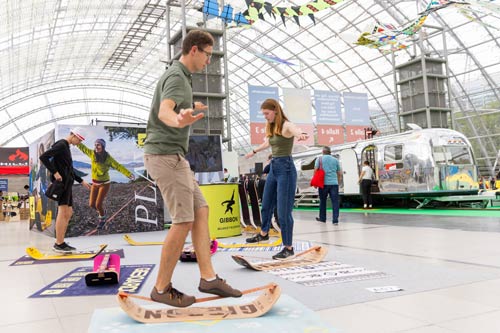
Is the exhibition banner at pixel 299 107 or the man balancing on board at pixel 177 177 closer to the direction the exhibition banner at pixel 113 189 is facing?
the man balancing on board

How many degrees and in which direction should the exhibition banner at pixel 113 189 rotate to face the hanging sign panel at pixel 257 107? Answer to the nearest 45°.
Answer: approximately 135° to its left

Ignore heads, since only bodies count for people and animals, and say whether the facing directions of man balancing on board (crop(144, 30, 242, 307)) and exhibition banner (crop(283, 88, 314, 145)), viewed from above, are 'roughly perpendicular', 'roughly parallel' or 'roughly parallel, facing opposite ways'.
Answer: roughly perpendicular

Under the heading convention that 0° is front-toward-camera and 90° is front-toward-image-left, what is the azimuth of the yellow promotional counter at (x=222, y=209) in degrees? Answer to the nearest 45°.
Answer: approximately 0°

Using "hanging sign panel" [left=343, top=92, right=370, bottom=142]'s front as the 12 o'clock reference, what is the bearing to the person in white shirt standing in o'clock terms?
The person in white shirt standing is roughly at 12 o'clock from the hanging sign panel.

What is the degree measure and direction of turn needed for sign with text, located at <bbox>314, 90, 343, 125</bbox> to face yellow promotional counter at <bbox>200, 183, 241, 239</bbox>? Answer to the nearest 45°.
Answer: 0° — it already faces it

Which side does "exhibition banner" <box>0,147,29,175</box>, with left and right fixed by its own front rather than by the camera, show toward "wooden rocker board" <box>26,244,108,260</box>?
front

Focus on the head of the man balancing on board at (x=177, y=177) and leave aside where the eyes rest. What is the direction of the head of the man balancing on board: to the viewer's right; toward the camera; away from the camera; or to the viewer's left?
to the viewer's right

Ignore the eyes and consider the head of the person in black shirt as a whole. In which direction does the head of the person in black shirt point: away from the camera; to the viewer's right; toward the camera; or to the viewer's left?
to the viewer's right

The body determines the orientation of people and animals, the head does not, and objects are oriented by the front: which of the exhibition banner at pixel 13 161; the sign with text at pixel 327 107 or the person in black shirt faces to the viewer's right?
the person in black shirt

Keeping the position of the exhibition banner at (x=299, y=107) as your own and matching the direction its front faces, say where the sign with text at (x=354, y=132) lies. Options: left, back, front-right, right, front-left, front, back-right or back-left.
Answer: back-left

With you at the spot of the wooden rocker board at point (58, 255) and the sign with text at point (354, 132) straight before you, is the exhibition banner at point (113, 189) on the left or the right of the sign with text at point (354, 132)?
left

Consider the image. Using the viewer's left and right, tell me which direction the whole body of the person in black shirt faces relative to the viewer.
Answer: facing to the right of the viewer

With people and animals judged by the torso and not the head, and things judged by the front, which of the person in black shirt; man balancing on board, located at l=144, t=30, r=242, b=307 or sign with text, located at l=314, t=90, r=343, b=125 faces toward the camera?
the sign with text
